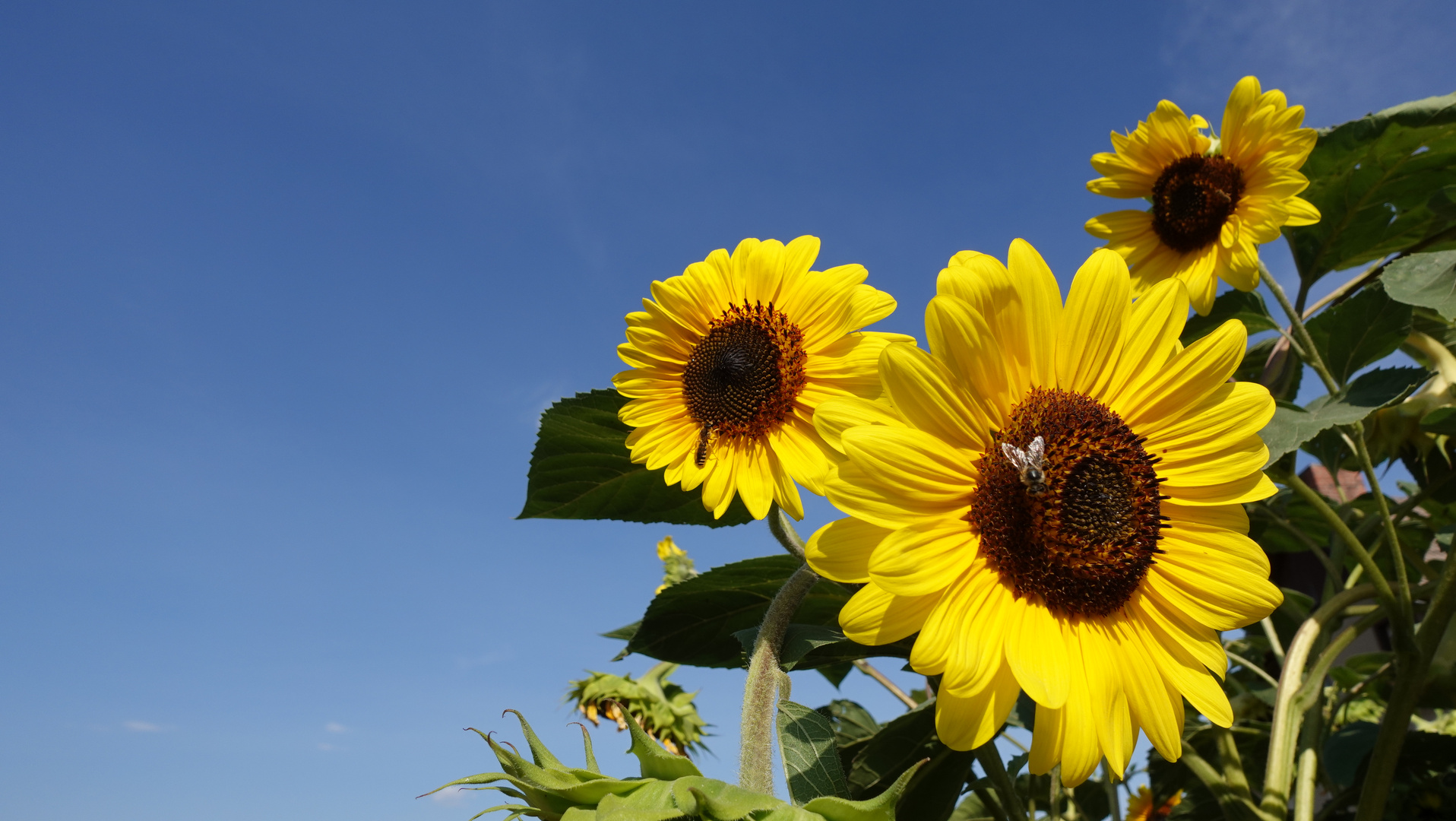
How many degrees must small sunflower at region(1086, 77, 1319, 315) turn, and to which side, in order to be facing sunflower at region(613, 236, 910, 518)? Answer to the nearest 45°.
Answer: approximately 45° to its right

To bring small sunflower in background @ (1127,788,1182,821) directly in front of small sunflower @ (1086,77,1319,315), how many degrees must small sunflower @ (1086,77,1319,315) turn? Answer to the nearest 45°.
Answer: approximately 135° to its right

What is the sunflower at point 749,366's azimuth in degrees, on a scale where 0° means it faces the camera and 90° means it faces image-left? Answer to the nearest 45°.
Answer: approximately 45°

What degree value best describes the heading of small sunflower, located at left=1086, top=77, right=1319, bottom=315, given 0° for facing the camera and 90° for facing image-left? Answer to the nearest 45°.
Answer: approximately 0°

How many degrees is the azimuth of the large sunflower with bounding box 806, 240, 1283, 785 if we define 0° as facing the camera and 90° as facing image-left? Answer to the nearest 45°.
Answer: approximately 315°

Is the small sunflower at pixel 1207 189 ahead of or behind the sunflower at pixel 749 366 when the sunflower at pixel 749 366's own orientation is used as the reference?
behind

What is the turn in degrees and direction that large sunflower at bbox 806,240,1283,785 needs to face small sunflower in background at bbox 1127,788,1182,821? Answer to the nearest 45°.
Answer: approximately 135° to its left
